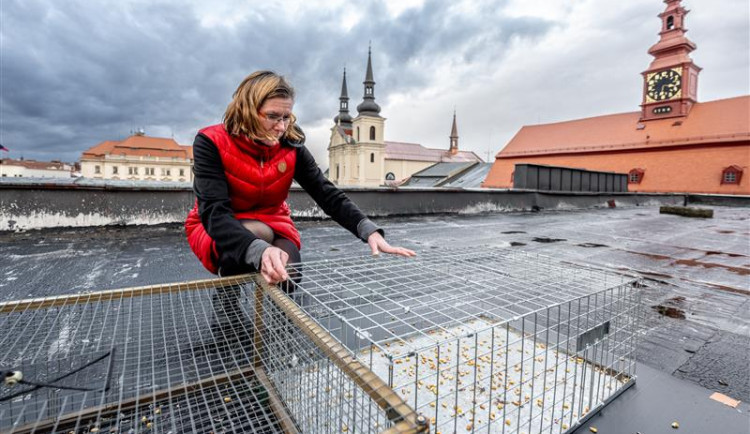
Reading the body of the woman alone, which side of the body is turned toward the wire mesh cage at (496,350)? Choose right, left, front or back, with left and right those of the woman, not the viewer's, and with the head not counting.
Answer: front

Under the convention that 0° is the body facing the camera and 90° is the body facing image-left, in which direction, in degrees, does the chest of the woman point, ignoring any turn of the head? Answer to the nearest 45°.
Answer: approximately 315°
